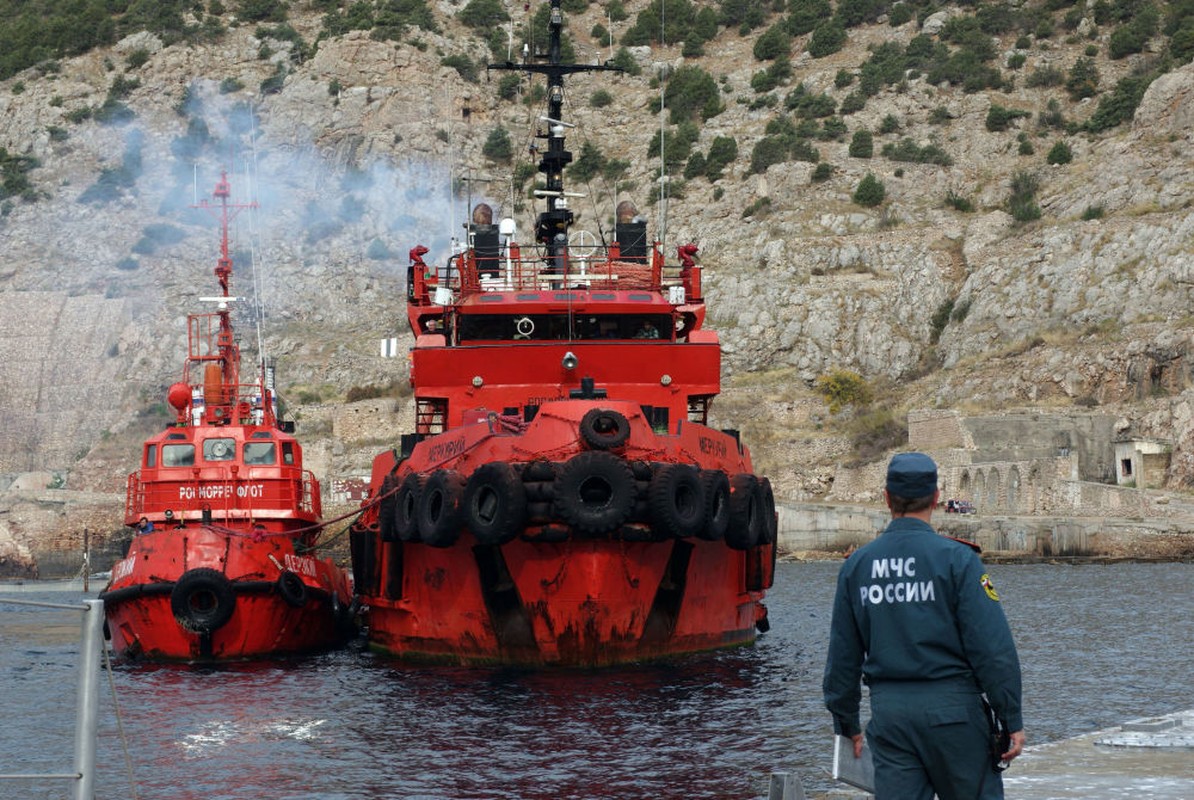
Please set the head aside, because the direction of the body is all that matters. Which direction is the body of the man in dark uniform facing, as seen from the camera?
away from the camera

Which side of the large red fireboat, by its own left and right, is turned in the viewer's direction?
front

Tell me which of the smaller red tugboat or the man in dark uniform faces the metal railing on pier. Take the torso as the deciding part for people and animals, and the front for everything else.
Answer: the smaller red tugboat

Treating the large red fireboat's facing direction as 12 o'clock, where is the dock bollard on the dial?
The dock bollard is roughly at 12 o'clock from the large red fireboat.

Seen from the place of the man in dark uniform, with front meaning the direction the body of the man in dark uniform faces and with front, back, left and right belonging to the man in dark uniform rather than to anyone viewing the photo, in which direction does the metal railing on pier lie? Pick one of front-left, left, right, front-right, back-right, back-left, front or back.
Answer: left

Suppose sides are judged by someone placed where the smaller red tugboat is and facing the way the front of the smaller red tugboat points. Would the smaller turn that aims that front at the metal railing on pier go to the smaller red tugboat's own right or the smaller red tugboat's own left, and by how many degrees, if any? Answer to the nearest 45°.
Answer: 0° — it already faces it

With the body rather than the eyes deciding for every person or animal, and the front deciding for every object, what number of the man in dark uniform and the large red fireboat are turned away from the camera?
1

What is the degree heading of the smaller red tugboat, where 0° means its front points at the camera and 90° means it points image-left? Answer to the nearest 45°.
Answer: approximately 0°

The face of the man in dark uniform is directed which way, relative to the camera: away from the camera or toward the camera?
away from the camera

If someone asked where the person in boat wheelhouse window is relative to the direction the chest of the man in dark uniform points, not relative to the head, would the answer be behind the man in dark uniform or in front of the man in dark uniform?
in front

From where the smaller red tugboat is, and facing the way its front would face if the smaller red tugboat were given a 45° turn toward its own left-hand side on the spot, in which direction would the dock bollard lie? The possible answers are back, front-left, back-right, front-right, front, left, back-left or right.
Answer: front-right

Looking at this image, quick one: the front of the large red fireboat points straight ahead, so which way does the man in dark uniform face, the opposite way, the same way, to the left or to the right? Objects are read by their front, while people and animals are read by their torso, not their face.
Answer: the opposite way

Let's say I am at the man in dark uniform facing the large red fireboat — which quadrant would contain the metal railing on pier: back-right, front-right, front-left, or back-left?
front-left

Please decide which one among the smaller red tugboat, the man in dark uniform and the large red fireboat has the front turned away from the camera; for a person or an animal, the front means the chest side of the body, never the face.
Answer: the man in dark uniform
